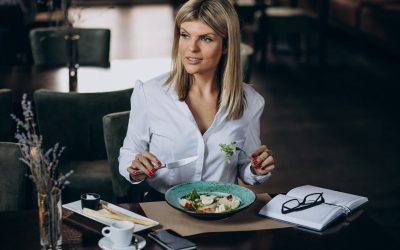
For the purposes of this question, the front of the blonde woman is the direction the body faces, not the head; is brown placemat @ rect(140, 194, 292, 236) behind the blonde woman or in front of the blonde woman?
in front

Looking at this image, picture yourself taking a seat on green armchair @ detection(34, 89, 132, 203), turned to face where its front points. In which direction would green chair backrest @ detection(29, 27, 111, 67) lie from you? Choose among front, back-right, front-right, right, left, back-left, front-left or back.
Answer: back

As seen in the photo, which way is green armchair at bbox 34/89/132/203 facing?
toward the camera

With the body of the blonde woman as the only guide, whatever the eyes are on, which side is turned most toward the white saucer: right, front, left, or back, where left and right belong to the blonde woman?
front

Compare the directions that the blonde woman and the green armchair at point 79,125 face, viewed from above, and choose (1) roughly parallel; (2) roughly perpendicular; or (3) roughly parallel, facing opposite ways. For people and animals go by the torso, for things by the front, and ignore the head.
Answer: roughly parallel

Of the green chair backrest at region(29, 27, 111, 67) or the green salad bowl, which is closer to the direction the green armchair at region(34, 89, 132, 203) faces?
the green salad bowl

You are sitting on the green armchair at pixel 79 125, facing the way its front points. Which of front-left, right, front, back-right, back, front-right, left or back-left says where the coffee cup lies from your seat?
front

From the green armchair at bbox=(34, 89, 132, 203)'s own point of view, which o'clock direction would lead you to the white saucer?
The white saucer is roughly at 12 o'clock from the green armchair.

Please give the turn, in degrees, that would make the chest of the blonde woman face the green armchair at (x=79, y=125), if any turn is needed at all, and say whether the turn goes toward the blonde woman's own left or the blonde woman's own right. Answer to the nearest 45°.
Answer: approximately 135° to the blonde woman's own right

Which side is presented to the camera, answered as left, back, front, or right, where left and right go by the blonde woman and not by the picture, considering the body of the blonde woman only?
front

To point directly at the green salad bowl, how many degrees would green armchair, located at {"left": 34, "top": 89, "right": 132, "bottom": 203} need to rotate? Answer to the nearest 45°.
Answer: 0° — it already faces it

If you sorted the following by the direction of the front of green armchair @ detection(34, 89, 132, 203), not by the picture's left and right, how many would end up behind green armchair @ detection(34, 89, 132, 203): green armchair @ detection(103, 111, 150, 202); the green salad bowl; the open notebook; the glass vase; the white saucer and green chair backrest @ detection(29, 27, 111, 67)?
1
